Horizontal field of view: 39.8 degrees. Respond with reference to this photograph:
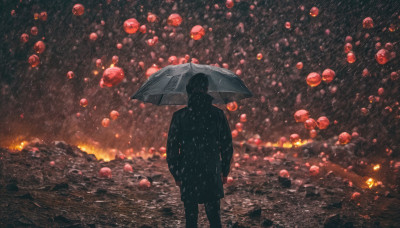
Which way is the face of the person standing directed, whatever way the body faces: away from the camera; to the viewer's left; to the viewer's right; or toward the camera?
away from the camera

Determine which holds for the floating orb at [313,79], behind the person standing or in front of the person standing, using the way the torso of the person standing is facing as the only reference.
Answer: in front

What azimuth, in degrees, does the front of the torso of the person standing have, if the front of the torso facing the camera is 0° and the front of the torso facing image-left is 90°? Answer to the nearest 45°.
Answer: approximately 180°

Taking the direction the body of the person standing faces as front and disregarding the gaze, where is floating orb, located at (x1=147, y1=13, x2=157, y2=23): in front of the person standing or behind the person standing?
in front

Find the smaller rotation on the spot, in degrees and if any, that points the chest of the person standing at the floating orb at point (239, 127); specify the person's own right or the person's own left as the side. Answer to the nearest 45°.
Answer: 0° — they already face it

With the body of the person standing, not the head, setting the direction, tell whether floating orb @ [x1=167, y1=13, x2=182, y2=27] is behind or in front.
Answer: in front
